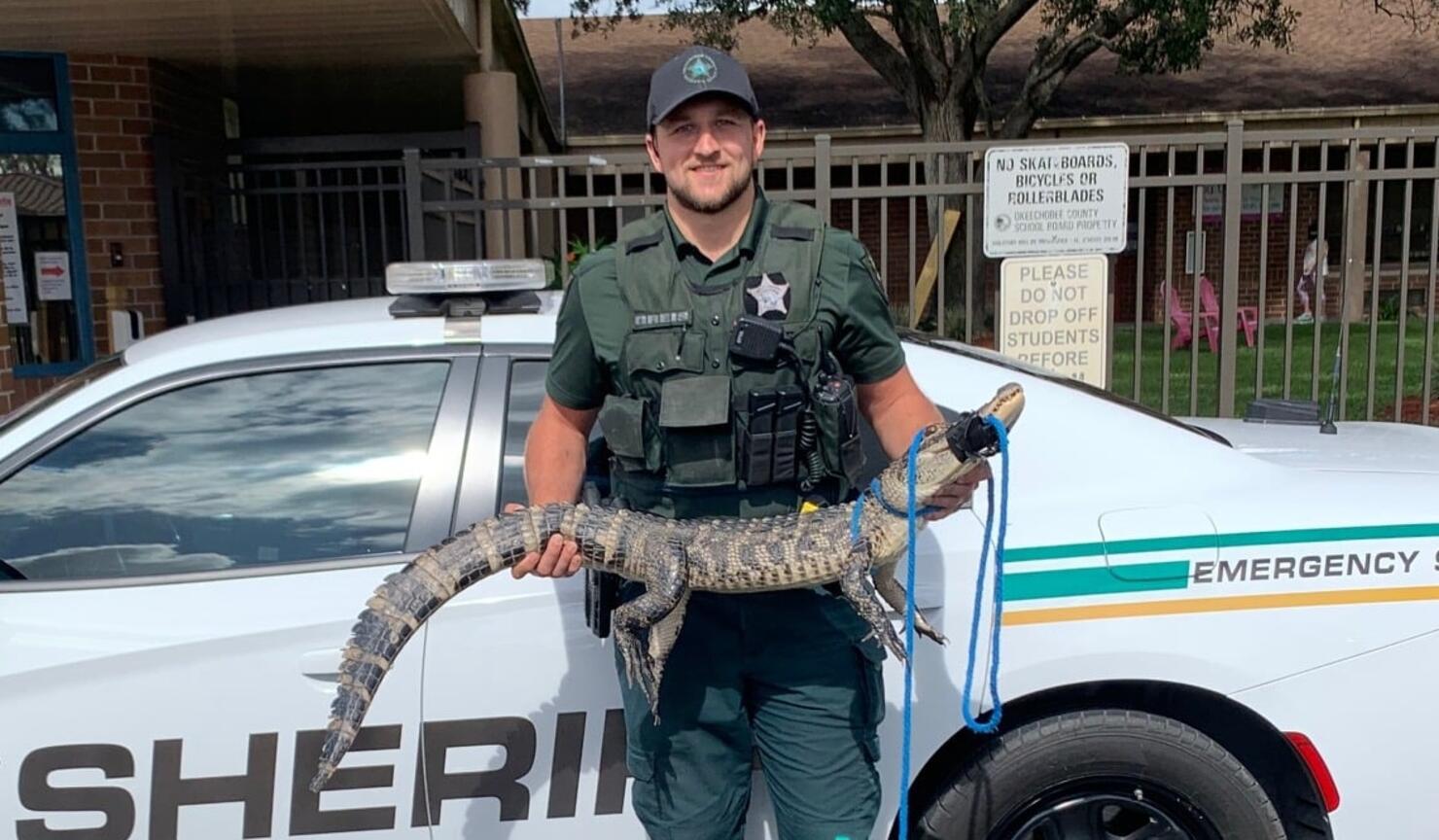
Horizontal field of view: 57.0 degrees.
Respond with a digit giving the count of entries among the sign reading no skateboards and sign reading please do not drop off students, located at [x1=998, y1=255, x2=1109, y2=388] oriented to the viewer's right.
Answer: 0

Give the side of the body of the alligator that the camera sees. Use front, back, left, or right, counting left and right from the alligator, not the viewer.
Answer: right

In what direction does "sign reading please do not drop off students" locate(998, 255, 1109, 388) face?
toward the camera

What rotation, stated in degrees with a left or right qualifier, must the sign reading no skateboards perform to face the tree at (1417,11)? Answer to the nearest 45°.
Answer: approximately 180°

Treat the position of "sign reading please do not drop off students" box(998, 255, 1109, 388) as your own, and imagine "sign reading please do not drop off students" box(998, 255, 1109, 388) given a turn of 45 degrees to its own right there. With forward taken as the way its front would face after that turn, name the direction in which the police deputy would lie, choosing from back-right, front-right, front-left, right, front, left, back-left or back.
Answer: front-left

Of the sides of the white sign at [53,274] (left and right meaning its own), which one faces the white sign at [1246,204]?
left

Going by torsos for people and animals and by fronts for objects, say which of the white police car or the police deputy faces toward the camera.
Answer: the police deputy

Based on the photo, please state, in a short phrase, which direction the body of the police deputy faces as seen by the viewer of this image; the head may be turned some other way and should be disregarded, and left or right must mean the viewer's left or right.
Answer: facing the viewer

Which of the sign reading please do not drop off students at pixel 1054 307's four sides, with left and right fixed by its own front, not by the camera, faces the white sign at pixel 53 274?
right

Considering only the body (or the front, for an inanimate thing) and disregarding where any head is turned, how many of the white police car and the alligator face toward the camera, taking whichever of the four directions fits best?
0
